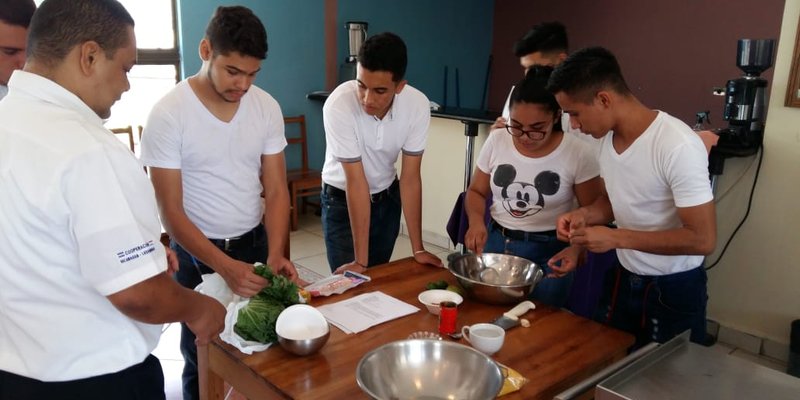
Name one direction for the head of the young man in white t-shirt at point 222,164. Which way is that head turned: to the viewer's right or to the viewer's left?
to the viewer's right

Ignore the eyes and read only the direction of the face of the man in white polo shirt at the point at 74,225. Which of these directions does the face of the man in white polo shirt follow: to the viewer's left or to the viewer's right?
to the viewer's right

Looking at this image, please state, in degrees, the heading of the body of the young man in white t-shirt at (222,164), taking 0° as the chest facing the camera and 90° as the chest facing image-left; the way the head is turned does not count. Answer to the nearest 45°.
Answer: approximately 315°

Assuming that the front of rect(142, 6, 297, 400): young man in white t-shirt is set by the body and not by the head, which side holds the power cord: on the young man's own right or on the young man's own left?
on the young man's own left

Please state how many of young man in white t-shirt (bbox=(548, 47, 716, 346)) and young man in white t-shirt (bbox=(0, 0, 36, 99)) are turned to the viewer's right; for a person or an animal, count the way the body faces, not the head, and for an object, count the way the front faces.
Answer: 1

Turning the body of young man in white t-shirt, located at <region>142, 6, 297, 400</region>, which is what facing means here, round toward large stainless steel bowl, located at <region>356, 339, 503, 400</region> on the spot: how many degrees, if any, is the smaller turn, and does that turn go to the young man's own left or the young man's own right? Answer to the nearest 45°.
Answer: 0° — they already face it

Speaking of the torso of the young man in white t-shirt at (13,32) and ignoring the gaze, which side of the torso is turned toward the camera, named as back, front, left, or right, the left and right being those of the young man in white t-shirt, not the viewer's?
right

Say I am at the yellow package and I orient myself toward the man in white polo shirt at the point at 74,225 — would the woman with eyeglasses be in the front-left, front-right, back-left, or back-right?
back-right

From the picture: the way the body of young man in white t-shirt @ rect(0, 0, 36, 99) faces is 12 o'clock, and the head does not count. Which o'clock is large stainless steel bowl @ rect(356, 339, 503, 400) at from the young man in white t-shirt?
The large stainless steel bowl is roughly at 2 o'clock from the young man in white t-shirt.
